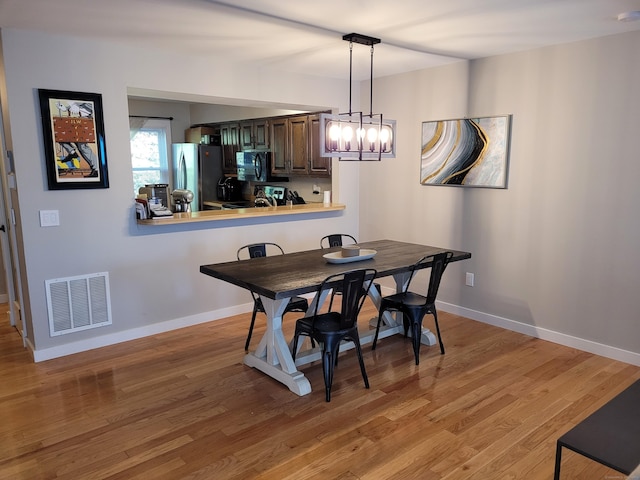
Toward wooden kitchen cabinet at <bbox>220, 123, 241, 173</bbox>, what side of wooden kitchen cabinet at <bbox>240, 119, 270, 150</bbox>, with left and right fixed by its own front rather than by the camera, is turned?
right

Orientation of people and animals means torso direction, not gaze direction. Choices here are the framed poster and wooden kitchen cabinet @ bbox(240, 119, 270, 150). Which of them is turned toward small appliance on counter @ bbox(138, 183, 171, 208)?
the wooden kitchen cabinet

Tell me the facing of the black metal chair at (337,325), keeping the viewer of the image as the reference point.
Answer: facing away from the viewer and to the left of the viewer

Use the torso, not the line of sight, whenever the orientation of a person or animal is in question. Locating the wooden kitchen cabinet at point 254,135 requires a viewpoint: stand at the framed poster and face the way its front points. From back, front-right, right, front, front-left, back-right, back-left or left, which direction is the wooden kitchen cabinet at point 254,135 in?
left

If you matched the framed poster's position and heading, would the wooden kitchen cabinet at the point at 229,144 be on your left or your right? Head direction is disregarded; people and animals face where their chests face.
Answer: on your left

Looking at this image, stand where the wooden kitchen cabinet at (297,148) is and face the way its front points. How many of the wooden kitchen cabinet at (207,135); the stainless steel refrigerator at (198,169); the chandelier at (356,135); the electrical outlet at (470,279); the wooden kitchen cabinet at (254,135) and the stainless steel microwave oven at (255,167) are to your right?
4

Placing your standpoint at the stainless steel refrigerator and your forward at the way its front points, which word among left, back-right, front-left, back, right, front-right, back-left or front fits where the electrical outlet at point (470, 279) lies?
left

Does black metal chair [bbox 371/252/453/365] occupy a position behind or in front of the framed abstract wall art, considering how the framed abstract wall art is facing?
in front

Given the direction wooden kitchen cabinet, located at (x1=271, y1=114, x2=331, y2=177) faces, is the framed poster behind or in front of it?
in front

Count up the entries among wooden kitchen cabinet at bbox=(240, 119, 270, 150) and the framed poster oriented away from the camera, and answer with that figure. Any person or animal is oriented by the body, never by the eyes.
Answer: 0

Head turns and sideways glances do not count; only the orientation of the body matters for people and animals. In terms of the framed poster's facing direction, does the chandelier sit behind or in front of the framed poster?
in front
